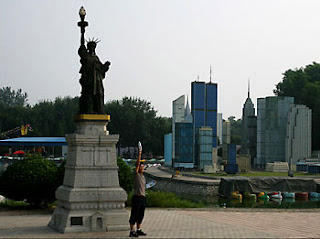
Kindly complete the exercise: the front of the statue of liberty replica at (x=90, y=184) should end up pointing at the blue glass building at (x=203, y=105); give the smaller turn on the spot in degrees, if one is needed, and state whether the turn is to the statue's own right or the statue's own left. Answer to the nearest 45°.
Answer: approximately 135° to the statue's own left

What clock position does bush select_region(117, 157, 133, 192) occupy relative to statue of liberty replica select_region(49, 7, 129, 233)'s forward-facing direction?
The bush is roughly at 8 o'clock from the statue of liberty replica.

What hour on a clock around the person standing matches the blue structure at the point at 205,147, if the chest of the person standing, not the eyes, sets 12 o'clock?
The blue structure is roughly at 8 o'clock from the person standing.

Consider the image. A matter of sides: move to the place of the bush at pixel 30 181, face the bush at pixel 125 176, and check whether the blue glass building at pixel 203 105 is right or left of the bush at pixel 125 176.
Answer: left

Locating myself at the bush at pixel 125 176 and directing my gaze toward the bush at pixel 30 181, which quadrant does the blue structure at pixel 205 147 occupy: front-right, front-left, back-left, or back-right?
back-right

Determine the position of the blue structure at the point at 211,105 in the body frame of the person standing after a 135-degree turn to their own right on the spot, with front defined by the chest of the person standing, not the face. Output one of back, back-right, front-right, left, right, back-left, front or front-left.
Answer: right

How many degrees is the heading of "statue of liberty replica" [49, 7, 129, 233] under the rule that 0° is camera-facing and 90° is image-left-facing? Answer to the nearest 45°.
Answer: approximately 315°

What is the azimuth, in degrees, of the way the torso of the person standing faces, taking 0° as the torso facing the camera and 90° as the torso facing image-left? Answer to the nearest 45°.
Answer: approximately 315°

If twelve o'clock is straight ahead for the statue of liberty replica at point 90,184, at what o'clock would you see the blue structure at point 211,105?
The blue structure is roughly at 8 o'clock from the statue of liberty replica.
